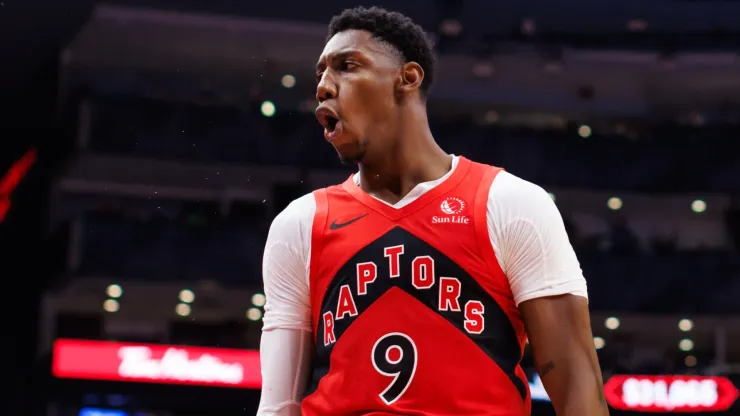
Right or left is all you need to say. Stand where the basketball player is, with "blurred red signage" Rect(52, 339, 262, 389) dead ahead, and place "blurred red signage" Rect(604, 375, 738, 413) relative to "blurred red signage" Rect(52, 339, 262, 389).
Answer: right

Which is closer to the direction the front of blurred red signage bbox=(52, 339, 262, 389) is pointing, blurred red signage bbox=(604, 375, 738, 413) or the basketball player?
the basketball player

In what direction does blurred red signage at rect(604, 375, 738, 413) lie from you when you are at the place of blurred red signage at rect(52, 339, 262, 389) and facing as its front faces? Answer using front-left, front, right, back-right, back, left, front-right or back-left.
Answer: left

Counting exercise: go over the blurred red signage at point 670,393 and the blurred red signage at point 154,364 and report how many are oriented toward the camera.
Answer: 2

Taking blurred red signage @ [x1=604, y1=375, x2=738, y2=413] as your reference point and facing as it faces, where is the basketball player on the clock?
The basketball player is roughly at 12 o'clock from the blurred red signage.

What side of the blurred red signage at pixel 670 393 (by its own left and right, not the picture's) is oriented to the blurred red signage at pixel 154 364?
right

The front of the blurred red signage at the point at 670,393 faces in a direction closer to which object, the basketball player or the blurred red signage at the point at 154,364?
the basketball player

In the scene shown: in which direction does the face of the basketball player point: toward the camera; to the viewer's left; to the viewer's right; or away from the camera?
to the viewer's left

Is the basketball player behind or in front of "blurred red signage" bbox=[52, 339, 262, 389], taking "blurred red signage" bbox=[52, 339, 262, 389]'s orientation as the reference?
in front
